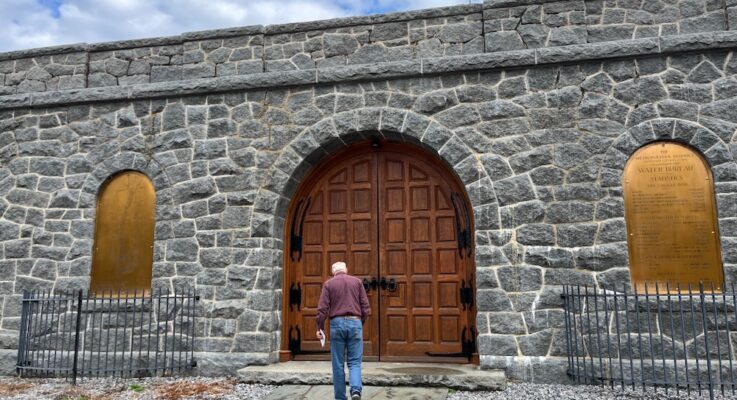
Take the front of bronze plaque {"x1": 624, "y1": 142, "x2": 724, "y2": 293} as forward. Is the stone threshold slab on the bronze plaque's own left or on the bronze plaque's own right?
on the bronze plaque's own right

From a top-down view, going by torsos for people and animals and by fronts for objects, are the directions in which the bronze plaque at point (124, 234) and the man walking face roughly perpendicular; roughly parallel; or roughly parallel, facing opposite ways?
roughly parallel, facing opposite ways

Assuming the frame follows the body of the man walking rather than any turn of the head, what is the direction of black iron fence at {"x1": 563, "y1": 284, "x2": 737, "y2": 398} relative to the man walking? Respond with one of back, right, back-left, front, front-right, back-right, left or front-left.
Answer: right

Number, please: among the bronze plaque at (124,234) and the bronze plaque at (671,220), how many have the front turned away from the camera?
0

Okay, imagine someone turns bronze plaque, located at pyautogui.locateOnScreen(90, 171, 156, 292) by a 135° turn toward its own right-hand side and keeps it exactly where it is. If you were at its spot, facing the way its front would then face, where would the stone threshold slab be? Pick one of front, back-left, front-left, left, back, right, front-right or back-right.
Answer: back

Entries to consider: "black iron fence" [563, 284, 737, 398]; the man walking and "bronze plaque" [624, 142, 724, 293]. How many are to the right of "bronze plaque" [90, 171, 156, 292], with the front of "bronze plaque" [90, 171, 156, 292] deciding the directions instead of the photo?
0

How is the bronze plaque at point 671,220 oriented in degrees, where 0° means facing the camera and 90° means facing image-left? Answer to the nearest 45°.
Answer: approximately 0°

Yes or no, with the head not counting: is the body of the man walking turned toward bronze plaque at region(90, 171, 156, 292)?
no

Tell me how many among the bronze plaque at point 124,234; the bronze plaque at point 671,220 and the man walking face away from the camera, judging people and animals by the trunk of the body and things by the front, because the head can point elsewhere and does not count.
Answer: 1

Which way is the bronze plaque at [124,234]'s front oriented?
toward the camera

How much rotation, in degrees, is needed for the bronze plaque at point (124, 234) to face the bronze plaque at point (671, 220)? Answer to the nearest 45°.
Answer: approximately 45° to its left

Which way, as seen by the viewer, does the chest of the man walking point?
away from the camera
